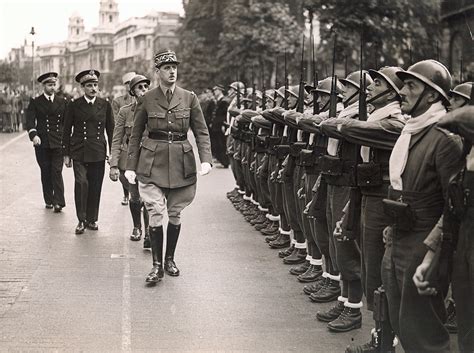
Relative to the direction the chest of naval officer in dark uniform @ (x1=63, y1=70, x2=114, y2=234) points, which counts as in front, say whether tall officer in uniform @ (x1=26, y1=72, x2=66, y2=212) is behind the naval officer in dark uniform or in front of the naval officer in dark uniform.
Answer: behind

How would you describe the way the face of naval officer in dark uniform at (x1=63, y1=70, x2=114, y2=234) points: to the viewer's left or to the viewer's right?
to the viewer's right

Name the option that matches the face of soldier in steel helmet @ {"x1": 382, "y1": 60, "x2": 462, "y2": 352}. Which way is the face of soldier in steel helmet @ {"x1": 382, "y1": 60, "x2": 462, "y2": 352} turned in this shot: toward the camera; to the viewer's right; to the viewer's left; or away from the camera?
to the viewer's left

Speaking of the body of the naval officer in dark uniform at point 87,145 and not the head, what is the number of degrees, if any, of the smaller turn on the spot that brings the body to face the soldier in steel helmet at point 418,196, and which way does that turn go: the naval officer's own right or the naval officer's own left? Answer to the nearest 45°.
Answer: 0° — they already face them

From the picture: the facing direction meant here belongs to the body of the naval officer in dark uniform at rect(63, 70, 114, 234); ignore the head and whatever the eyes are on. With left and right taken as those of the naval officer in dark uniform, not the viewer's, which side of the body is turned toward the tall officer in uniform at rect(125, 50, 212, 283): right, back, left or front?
front

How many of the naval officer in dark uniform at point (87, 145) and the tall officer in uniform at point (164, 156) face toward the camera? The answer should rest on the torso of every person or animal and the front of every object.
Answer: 2

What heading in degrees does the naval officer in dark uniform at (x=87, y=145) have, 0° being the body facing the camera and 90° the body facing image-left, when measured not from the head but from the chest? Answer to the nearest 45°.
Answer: approximately 0°

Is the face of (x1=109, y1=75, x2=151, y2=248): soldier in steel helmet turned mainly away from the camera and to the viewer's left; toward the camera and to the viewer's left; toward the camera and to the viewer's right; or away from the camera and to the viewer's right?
toward the camera and to the viewer's right
